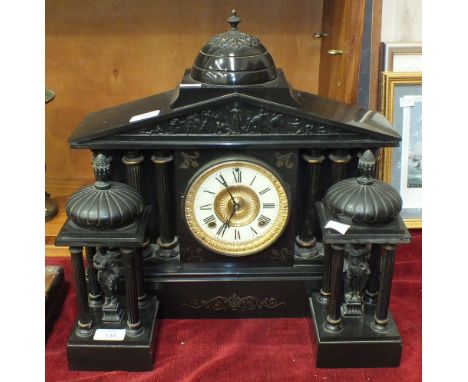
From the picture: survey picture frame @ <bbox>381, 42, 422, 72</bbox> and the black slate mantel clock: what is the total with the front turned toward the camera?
2

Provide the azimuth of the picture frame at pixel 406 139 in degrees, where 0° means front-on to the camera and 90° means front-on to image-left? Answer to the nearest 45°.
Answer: approximately 0°

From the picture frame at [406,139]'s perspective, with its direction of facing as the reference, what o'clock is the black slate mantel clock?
The black slate mantel clock is roughly at 1 o'clock from the picture frame.

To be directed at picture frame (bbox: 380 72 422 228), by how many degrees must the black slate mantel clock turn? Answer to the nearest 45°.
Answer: approximately 135° to its left

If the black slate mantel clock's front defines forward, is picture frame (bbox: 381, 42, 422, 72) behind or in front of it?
behind

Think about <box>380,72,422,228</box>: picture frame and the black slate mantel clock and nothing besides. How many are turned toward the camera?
2

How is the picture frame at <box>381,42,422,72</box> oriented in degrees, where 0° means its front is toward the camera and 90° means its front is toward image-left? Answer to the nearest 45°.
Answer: approximately 0°
